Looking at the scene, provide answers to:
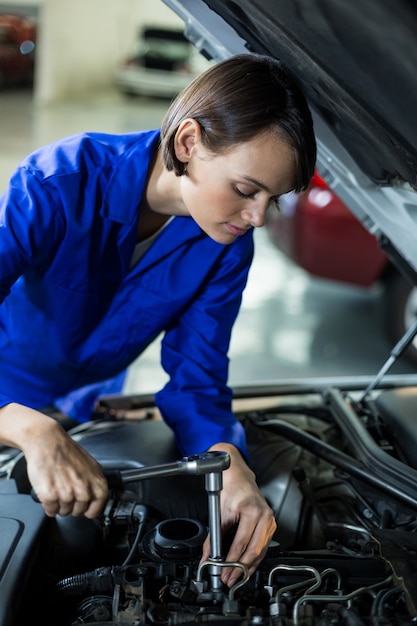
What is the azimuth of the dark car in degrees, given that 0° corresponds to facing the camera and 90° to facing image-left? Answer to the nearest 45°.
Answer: approximately 90°

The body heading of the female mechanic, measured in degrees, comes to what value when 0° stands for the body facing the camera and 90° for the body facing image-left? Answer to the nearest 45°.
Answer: approximately 315°

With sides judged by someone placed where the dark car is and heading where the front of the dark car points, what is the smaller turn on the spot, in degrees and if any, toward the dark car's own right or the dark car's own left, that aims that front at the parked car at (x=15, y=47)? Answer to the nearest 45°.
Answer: approximately 90° to the dark car's own right

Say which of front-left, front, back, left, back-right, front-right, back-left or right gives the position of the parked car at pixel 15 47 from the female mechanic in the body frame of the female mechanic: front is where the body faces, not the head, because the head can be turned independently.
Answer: back-left

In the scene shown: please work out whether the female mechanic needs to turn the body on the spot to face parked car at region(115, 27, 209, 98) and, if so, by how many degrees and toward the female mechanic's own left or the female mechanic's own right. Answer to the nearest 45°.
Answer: approximately 135° to the female mechanic's own left

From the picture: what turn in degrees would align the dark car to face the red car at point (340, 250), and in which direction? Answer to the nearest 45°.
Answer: approximately 90° to its right

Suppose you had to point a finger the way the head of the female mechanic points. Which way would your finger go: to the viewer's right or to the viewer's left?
to the viewer's right
